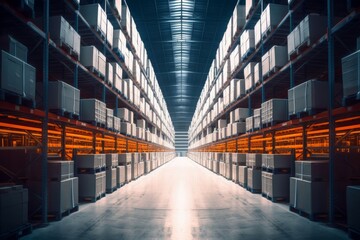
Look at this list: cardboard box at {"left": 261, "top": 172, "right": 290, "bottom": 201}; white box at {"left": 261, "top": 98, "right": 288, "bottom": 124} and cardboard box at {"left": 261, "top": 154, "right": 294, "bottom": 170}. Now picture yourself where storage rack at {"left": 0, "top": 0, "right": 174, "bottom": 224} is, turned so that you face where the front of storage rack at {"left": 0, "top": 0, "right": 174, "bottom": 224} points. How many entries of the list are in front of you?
3

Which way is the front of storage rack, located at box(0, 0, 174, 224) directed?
to the viewer's right

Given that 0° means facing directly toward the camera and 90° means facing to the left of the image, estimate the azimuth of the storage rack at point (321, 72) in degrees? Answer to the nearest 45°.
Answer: approximately 90°

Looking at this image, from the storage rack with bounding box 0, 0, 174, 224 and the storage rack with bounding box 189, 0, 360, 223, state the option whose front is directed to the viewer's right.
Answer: the storage rack with bounding box 0, 0, 174, 224
